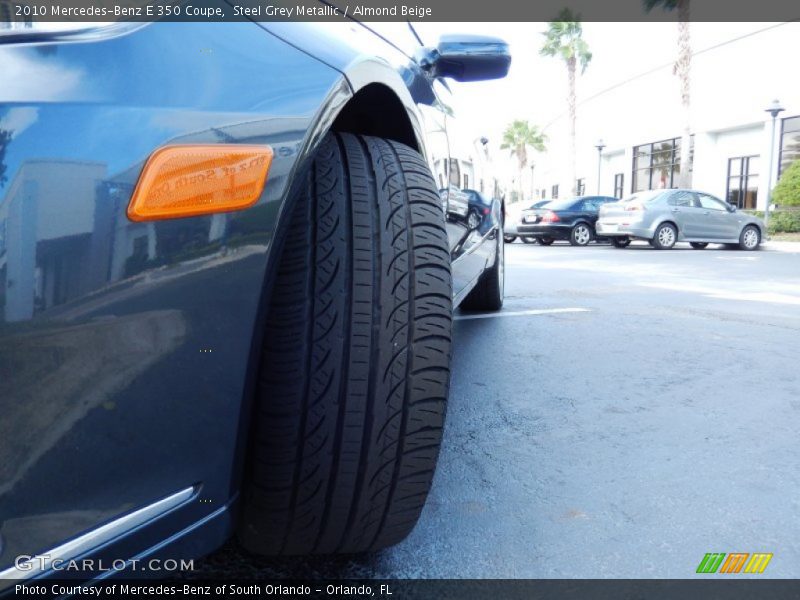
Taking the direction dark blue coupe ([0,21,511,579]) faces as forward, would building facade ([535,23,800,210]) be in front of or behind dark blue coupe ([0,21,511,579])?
behind

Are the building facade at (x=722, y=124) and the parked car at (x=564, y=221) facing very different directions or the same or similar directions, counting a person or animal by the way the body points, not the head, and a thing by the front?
very different directions

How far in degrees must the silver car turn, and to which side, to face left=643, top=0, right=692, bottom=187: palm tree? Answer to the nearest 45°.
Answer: approximately 45° to its left

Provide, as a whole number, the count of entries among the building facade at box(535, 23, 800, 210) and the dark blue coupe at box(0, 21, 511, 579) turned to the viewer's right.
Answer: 0

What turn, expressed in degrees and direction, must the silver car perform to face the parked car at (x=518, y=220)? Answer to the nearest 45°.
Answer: approximately 135° to its left

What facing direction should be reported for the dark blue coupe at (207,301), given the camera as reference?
facing the viewer and to the left of the viewer

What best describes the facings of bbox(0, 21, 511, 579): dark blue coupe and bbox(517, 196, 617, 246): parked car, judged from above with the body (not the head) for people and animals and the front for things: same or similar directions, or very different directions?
very different directions

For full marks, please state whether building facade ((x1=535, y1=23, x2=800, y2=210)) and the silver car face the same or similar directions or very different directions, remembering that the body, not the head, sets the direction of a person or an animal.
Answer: very different directions

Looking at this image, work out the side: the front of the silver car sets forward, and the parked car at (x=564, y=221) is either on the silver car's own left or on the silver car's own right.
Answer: on the silver car's own left

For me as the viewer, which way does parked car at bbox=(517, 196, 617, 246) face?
facing away from the viewer and to the right of the viewer

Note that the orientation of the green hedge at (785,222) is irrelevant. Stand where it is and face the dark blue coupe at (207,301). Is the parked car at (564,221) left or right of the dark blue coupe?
right

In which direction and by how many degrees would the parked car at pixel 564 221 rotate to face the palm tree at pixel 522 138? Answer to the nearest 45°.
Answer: approximately 45° to its left

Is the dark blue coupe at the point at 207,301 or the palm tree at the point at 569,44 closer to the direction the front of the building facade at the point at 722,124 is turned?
the dark blue coupe

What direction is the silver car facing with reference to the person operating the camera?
facing away from the viewer and to the right of the viewer
